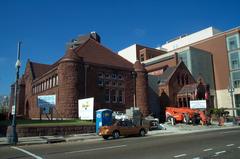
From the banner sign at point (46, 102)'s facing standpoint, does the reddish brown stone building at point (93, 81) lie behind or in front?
behind

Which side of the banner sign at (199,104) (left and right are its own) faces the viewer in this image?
front

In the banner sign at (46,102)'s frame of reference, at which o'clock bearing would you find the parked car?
The parked car is roughly at 11 o'clock from the banner sign.

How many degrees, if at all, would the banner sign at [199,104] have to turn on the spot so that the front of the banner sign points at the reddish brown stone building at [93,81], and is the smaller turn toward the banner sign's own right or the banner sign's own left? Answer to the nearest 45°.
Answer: approximately 90° to the banner sign's own right

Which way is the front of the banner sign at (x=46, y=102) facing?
toward the camera

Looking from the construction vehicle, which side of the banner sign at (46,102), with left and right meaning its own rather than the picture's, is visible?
left

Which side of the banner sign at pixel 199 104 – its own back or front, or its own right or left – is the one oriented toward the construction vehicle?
front

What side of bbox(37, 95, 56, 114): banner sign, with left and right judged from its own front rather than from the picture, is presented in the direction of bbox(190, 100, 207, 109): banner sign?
left

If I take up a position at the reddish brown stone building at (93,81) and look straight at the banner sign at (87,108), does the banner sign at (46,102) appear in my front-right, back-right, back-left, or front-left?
front-right

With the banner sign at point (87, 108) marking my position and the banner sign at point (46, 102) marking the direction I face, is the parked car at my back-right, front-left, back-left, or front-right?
back-left

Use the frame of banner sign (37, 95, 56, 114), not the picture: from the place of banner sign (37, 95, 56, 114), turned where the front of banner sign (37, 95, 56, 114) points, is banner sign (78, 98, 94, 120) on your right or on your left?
on your left

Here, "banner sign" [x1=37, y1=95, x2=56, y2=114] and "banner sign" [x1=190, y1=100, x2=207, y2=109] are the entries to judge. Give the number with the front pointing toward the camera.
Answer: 2

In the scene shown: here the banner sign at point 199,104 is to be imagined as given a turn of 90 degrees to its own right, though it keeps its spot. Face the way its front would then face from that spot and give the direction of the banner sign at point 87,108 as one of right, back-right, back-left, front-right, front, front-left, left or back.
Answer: front-left
